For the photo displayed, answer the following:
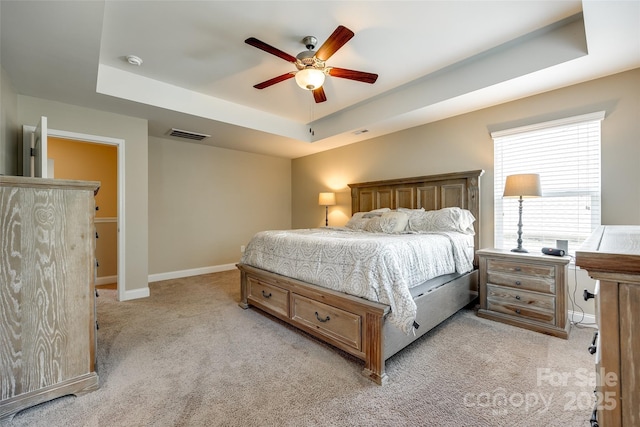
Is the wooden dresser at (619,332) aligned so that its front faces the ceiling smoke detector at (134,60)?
yes

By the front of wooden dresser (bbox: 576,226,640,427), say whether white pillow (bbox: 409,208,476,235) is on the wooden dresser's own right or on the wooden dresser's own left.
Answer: on the wooden dresser's own right

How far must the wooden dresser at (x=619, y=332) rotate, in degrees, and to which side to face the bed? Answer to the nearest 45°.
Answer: approximately 45° to its right

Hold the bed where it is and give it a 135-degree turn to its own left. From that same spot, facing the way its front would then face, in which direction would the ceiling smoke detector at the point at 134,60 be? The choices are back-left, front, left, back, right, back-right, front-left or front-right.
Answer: back

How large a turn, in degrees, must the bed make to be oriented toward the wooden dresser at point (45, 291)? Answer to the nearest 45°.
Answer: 0° — it already faces it

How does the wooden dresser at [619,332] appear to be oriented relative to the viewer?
to the viewer's left

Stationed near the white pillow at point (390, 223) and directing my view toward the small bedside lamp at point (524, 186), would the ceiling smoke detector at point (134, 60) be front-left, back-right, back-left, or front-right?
back-right

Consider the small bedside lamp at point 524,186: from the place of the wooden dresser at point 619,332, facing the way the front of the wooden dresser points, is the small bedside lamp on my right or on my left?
on my right

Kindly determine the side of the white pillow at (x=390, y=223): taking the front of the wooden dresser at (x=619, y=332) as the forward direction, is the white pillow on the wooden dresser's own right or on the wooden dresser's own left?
on the wooden dresser's own right

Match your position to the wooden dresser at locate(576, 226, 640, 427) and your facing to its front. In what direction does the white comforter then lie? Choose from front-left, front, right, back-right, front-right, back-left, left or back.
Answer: front-right

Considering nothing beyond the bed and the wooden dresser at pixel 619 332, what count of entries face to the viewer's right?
0

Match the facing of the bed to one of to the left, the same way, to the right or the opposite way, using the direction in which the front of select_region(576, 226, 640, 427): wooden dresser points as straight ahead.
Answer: to the left

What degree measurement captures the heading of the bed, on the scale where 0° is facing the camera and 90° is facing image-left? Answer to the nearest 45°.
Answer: approximately 45°

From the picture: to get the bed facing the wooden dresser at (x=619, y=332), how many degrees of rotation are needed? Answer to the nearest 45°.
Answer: approximately 45° to its left

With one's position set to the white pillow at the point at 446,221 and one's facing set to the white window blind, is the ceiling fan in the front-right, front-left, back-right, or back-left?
back-right
